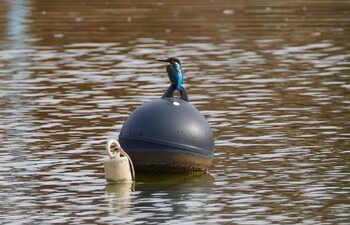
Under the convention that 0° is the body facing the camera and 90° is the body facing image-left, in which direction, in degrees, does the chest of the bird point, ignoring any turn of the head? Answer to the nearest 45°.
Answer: approximately 135°
